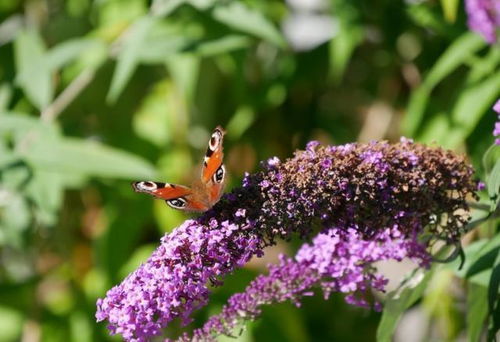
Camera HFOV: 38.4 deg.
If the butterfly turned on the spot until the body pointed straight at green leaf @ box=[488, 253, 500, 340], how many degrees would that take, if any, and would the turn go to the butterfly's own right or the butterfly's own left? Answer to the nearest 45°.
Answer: approximately 90° to the butterfly's own right

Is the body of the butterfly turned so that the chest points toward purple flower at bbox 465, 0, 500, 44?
no
